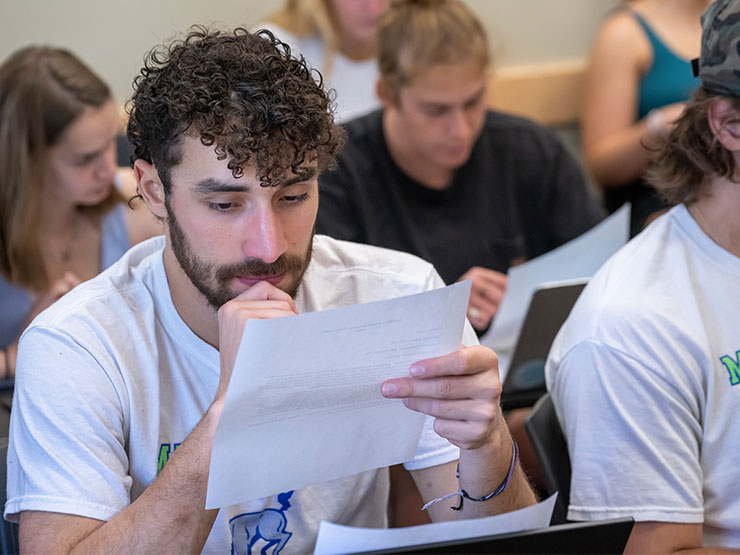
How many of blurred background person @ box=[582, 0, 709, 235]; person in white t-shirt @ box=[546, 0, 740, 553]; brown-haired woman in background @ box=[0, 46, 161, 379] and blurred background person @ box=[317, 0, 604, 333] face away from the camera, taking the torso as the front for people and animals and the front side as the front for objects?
0

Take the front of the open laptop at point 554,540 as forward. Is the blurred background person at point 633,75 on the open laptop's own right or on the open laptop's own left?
on the open laptop's own right

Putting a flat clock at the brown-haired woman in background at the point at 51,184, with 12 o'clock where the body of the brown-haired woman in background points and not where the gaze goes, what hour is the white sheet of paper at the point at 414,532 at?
The white sheet of paper is roughly at 1 o'clock from the brown-haired woman in background.

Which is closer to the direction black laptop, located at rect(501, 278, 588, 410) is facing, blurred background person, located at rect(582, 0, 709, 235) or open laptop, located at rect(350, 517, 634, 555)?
the blurred background person

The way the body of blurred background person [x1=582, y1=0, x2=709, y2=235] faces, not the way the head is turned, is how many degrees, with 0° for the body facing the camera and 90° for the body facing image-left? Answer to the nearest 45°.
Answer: approximately 315°

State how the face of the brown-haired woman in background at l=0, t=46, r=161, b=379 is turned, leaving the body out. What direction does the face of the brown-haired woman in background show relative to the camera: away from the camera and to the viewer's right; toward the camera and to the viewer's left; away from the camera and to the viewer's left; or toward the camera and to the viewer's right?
toward the camera and to the viewer's right

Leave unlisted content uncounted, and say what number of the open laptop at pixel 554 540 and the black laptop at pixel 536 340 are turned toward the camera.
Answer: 0

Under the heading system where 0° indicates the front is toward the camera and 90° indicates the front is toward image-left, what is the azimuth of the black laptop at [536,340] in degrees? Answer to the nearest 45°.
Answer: approximately 135°

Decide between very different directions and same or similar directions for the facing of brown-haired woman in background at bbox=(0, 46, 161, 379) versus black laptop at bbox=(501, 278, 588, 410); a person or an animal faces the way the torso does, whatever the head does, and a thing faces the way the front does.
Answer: very different directions

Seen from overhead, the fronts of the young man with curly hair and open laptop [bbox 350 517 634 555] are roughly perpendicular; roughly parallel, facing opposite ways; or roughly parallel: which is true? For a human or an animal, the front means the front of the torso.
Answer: roughly parallel, facing opposite ways

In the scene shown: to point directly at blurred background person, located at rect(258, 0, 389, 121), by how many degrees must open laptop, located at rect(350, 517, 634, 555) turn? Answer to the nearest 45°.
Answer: approximately 45° to its right

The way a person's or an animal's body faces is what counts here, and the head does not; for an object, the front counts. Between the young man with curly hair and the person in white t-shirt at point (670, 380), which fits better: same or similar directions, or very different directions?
same or similar directions

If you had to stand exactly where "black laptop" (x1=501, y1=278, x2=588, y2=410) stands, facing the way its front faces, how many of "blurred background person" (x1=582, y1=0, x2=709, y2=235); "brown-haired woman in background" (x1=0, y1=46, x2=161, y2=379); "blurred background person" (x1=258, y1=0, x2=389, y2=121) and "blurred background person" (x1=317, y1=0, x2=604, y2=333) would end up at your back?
0

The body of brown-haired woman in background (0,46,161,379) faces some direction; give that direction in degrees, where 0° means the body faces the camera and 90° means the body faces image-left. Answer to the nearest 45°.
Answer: approximately 315°

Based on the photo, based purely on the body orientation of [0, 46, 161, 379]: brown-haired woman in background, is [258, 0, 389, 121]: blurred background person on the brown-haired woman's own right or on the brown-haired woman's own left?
on the brown-haired woman's own left

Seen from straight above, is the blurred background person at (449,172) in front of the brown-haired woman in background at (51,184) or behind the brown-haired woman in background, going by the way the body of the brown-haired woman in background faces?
in front

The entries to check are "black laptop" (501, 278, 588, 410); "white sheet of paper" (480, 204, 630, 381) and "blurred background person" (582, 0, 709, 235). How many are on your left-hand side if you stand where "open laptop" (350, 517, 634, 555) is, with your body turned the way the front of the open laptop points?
0
